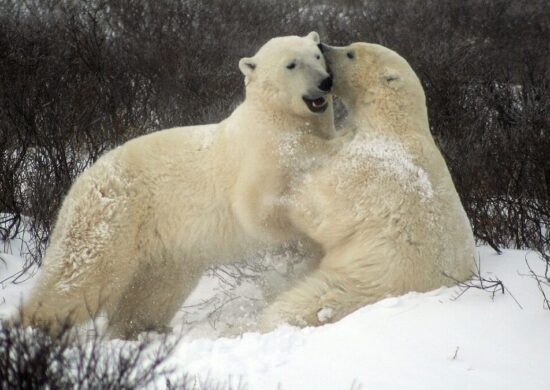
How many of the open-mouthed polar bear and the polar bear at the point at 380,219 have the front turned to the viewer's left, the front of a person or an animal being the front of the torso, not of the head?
1

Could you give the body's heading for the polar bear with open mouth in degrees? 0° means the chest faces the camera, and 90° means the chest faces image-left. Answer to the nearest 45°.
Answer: approximately 270°

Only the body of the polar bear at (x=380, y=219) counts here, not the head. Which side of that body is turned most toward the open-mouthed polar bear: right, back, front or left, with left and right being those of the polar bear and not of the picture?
front

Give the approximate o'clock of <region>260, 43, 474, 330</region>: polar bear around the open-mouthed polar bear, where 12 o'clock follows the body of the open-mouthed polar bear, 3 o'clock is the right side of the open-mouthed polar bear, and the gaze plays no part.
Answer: The polar bear is roughly at 1 o'clock from the open-mouthed polar bear.

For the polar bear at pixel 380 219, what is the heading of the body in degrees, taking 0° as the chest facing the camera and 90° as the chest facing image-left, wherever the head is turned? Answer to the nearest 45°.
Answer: approximately 90°

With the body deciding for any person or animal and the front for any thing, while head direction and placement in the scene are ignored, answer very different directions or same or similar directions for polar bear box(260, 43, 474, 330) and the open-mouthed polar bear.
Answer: very different directions
